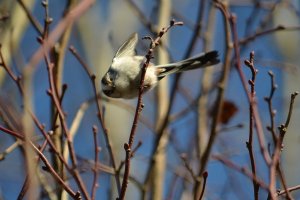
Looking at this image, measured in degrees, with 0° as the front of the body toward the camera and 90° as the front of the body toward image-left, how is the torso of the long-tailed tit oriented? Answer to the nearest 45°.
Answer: approximately 90°
